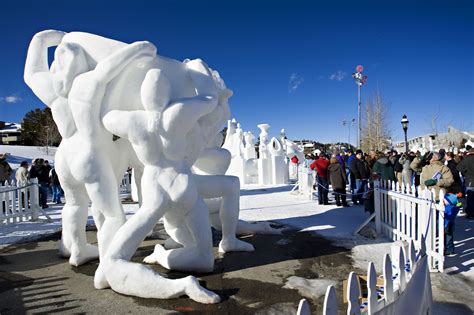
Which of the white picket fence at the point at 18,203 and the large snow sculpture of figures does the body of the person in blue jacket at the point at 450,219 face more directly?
the white picket fence

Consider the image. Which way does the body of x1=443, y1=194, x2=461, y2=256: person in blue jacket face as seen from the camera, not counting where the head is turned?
to the viewer's left
